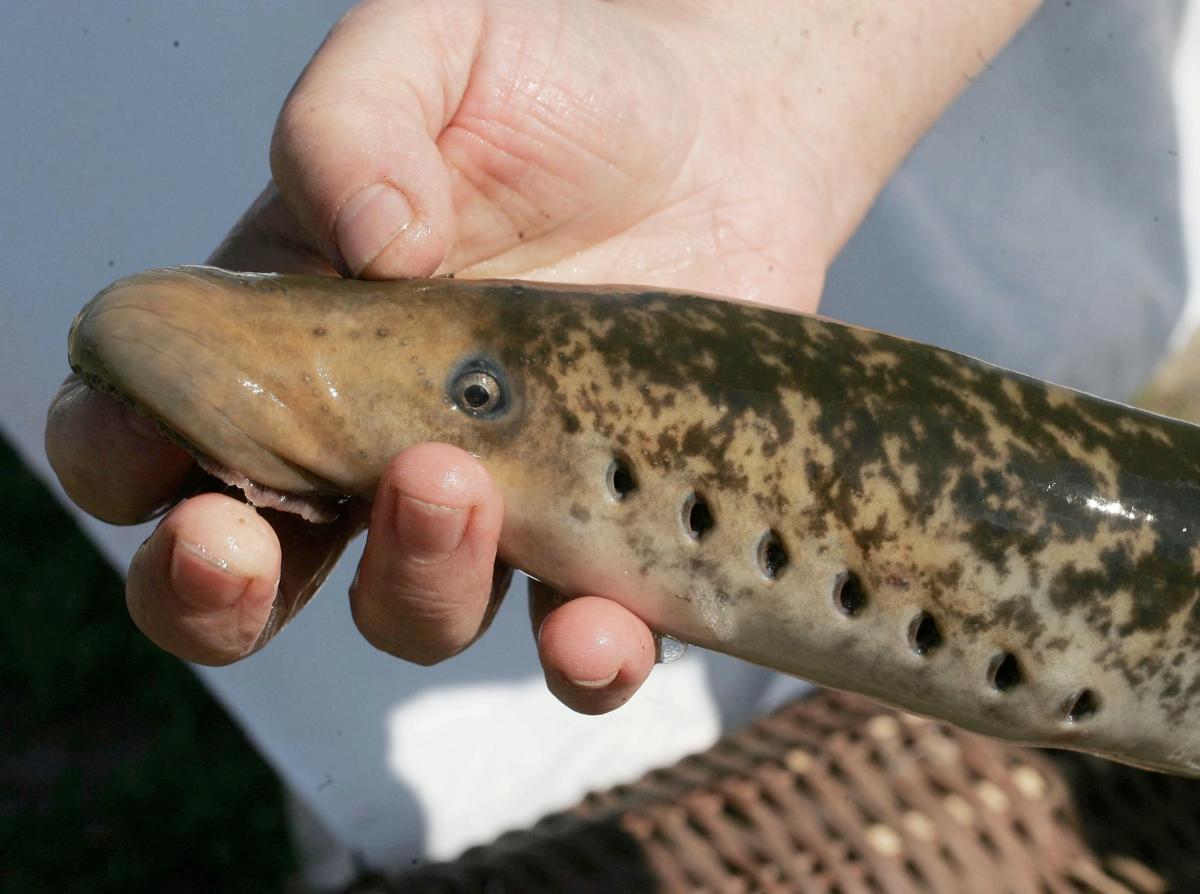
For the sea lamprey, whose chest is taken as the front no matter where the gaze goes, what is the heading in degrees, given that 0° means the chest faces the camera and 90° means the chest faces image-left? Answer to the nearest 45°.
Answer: approximately 90°
